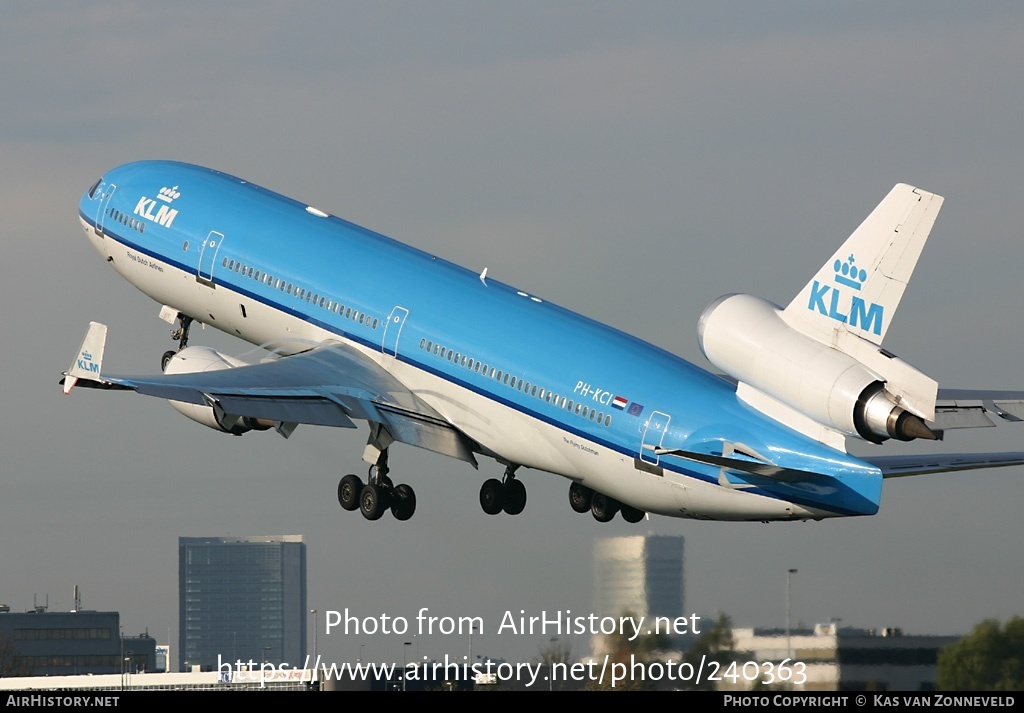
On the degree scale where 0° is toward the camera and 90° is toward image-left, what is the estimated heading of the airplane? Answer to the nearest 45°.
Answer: approximately 135°
